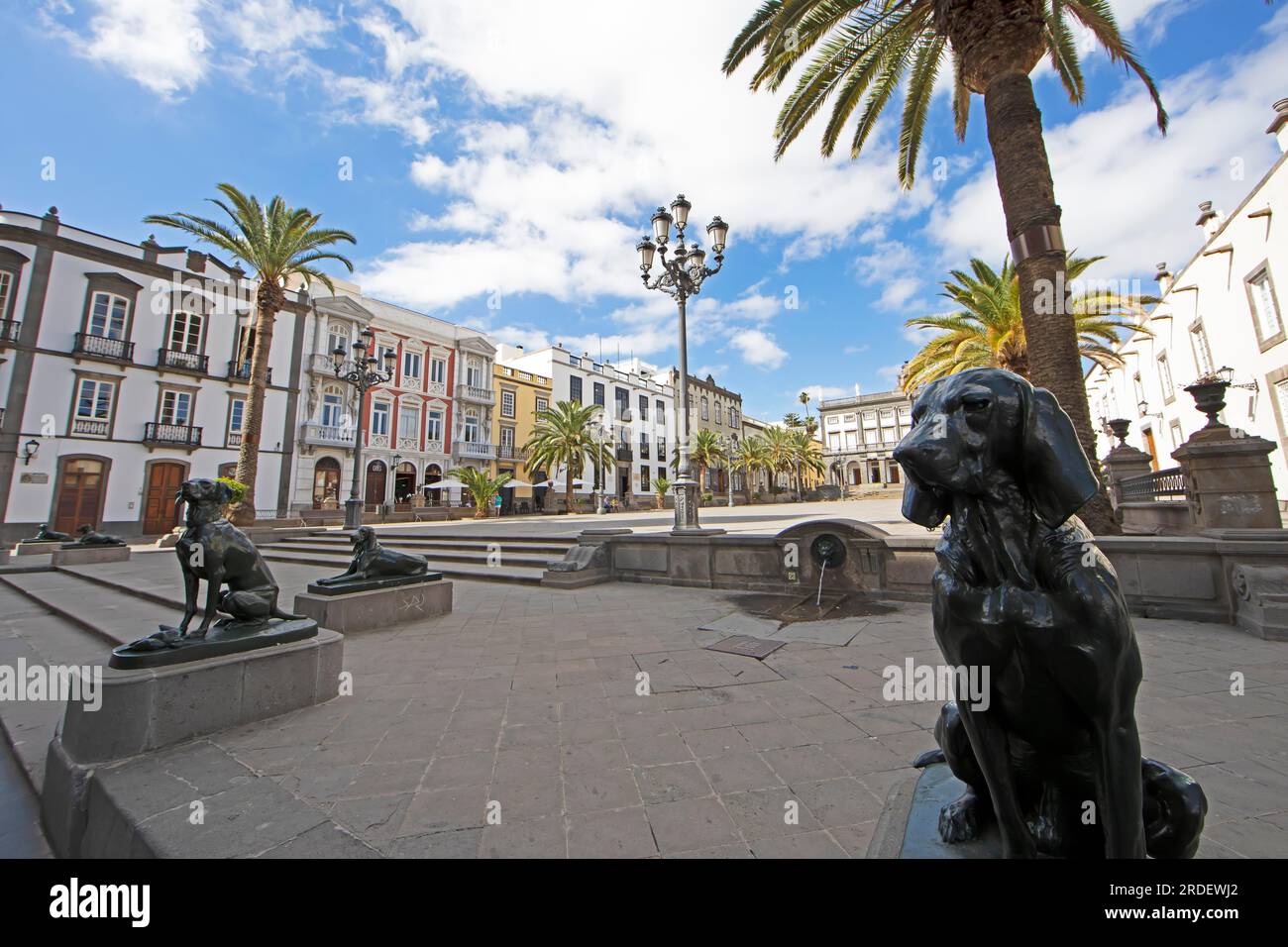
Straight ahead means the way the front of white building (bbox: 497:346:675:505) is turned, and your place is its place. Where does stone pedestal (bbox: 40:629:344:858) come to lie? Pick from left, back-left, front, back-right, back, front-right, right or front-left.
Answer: front-right

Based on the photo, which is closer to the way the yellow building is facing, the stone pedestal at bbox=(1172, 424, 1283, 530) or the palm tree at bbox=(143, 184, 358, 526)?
the stone pedestal

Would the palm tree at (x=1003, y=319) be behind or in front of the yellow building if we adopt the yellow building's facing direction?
in front

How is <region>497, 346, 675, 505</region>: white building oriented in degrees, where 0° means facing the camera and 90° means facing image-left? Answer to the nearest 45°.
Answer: approximately 315°

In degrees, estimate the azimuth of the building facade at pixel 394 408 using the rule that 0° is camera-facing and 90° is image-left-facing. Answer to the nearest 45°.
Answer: approximately 315°

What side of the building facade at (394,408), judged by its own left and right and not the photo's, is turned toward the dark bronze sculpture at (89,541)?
right

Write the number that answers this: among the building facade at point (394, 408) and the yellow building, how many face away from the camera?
0

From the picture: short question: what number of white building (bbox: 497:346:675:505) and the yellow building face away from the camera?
0

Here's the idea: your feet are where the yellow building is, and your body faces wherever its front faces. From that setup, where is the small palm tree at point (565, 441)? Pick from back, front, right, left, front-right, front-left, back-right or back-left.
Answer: front

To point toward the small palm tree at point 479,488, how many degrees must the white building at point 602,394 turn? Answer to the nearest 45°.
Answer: approximately 90° to its right

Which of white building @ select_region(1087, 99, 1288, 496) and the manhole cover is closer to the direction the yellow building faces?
the white building

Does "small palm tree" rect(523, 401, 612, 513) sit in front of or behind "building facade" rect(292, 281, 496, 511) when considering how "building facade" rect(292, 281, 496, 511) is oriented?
in front
